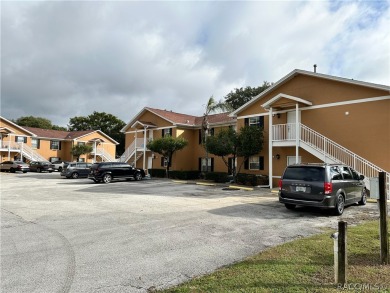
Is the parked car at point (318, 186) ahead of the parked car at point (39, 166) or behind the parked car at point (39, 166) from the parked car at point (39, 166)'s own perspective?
behind

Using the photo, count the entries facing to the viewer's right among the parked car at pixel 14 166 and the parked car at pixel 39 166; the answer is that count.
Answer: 0

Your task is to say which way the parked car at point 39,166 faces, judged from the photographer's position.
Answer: facing away from the viewer and to the left of the viewer

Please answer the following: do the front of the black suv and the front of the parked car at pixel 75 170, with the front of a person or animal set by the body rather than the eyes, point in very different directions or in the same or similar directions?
same or similar directions

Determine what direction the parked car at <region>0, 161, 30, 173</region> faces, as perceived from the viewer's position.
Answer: facing away from the viewer and to the left of the viewer

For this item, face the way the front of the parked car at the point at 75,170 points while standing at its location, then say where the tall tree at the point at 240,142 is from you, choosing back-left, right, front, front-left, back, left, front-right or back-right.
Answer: right

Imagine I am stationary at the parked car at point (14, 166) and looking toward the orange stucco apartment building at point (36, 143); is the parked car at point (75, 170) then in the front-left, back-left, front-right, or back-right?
back-right

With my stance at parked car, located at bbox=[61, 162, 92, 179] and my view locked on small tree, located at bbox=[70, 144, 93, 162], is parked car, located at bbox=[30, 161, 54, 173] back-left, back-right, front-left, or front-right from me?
front-left

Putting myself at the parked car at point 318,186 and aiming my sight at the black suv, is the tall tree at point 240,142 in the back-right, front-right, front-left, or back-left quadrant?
front-right

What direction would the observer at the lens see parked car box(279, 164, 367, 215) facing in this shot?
facing away from the viewer and to the right of the viewer
